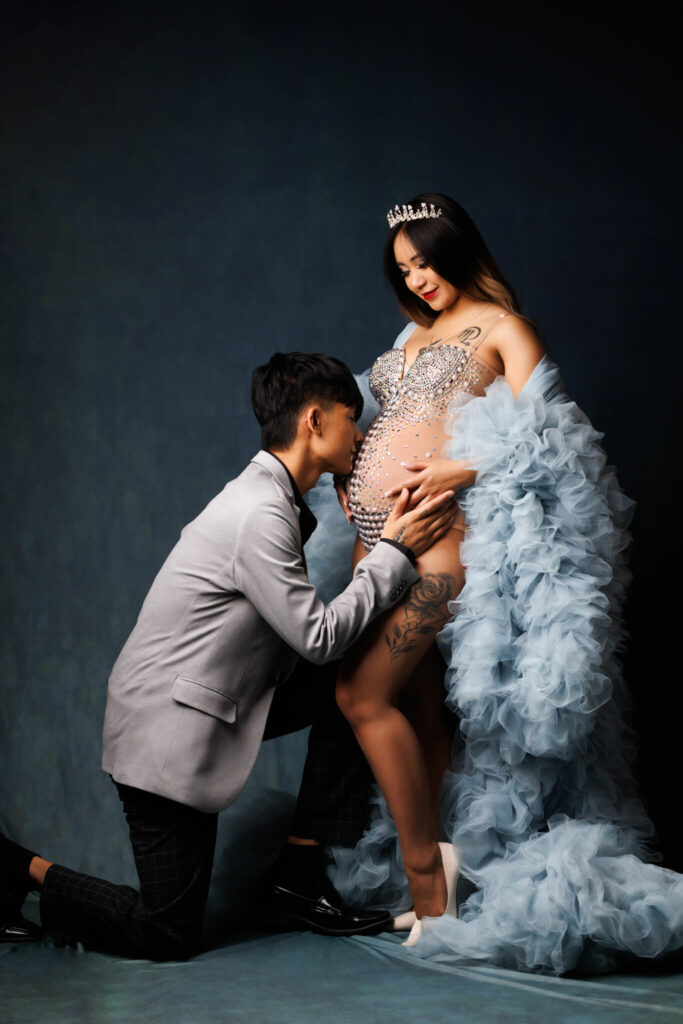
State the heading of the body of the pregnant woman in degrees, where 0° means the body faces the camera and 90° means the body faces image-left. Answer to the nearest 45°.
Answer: approximately 45°

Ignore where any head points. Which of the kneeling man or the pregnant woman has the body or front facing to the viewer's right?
the kneeling man

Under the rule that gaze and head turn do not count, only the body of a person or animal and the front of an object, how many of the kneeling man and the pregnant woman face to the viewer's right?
1

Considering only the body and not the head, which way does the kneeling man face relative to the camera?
to the viewer's right
